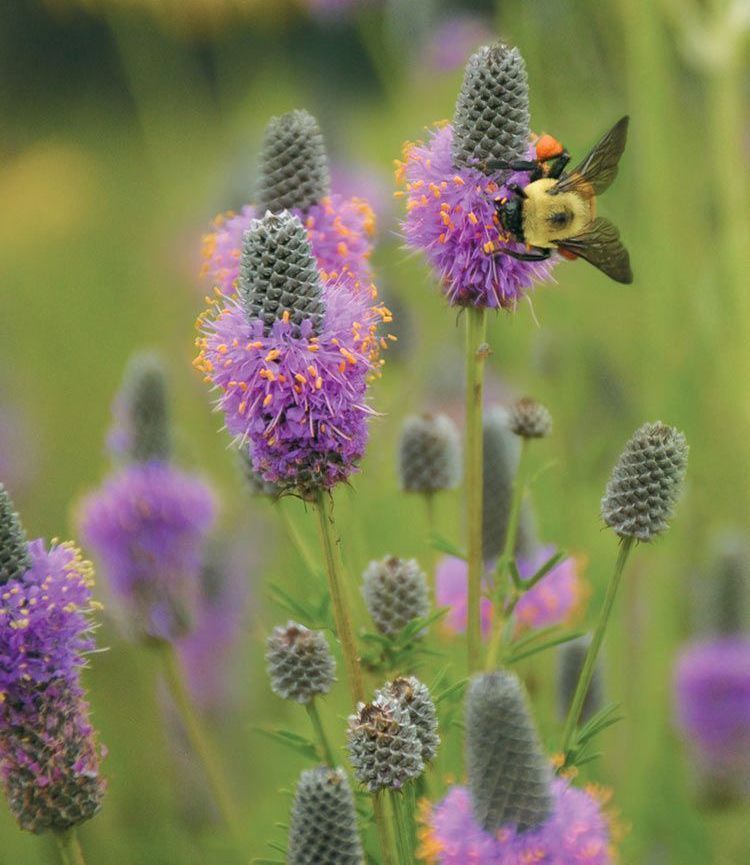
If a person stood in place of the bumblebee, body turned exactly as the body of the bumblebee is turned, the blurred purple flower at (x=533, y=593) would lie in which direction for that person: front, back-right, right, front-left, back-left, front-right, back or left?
right

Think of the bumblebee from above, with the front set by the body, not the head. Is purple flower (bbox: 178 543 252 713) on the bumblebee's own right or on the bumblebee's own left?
on the bumblebee's own right

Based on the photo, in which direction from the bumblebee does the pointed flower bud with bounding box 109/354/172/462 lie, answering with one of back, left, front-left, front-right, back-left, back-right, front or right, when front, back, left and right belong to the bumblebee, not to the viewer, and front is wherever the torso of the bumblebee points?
front-right

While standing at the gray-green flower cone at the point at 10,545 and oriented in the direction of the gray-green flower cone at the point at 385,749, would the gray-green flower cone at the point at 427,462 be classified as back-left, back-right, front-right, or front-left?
front-left

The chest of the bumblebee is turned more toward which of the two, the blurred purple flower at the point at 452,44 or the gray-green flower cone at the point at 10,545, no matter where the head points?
the gray-green flower cone

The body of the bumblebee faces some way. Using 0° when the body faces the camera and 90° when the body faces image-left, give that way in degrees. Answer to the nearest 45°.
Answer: approximately 90°

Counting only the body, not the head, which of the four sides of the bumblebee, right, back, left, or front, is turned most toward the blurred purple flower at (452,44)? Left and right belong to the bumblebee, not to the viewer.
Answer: right
